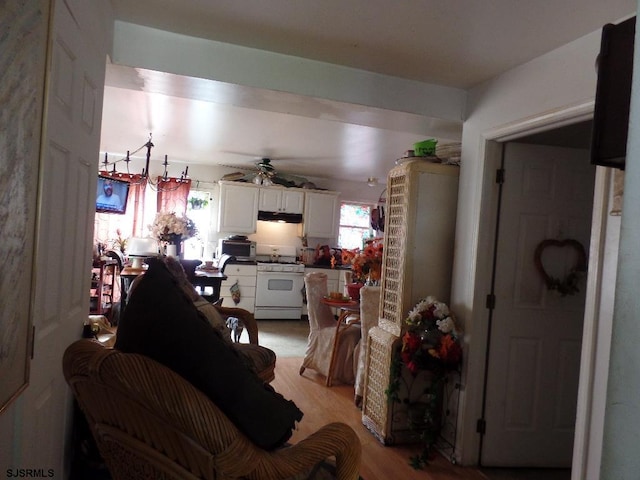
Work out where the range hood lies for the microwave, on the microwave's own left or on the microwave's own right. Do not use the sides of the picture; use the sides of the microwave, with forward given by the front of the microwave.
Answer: on the microwave's own left

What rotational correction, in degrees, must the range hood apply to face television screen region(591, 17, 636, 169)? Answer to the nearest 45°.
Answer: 0° — it already faces it

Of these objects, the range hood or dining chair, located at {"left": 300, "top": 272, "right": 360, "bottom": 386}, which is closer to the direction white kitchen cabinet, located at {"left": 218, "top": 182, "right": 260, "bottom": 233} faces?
the dining chair

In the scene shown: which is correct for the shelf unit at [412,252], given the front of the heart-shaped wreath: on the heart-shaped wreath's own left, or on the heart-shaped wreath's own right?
on the heart-shaped wreath's own right

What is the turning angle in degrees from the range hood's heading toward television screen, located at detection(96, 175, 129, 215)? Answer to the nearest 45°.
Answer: approximately 45° to its right

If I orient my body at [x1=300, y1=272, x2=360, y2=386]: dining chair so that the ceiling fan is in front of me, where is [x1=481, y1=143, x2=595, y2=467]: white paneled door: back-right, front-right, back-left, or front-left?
back-right
